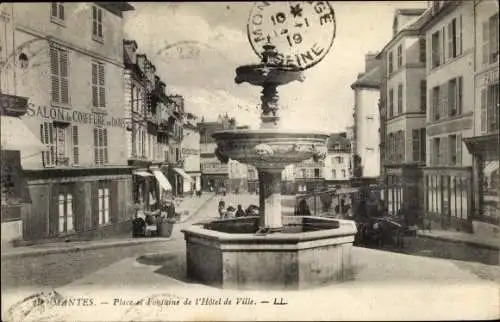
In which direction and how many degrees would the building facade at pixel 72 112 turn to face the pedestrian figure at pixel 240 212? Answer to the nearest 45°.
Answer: approximately 45° to its left

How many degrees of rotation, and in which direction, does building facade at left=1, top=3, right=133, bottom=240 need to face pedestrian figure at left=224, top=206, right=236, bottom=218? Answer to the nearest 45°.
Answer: approximately 45° to its left

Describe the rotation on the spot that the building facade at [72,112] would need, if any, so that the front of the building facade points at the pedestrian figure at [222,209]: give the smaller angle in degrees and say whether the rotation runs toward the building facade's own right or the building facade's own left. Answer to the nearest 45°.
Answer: approximately 45° to the building facade's own left

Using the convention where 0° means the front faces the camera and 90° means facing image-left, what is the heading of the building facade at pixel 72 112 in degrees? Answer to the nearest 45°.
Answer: approximately 315°
